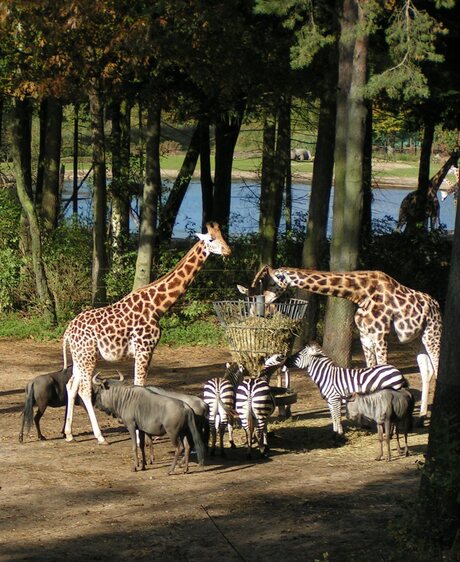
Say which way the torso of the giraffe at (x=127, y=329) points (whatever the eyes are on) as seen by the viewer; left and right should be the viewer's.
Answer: facing to the right of the viewer

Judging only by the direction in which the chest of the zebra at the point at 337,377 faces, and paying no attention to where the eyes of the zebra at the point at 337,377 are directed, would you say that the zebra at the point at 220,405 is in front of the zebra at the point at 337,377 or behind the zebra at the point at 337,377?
in front

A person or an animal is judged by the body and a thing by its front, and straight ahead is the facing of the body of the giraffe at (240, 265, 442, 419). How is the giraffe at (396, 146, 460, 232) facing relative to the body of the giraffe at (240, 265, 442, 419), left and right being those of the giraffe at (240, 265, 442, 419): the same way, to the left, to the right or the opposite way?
the opposite way

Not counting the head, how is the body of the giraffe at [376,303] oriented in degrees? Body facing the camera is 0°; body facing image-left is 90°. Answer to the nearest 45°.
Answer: approximately 90°

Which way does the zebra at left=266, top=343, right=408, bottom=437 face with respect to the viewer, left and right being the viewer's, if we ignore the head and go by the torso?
facing to the left of the viewer

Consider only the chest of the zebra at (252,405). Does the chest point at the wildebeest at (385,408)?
no

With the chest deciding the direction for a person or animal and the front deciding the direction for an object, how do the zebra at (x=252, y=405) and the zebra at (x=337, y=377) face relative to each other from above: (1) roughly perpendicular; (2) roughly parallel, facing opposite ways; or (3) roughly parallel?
roughly perpendicular

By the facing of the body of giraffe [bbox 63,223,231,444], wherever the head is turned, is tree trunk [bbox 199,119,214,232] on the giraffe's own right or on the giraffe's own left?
on the giraffe's own left

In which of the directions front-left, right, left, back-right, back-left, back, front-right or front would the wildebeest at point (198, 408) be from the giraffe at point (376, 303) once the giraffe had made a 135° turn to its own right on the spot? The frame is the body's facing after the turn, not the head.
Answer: back

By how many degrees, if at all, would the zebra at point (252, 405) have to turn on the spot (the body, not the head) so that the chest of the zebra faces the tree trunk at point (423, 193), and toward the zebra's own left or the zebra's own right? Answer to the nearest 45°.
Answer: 0° — it already faces it

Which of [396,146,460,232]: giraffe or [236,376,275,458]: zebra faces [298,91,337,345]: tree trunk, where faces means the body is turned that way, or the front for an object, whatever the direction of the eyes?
the zebra

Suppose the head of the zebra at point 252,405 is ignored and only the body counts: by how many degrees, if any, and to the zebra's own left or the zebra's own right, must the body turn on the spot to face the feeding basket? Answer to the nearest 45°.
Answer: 0° — it already faces it

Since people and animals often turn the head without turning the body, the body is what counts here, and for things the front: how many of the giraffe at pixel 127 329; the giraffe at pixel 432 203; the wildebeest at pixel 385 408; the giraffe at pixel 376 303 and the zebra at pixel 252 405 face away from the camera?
1

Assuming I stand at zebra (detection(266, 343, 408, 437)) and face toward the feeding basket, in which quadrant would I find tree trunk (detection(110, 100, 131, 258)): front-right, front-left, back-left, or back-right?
front-right

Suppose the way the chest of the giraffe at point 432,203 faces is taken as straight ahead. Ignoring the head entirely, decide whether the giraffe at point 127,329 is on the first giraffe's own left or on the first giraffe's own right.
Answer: on the first giraffe's own right

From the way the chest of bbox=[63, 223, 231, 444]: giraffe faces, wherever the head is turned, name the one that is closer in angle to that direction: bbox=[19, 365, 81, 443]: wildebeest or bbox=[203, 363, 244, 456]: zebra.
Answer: the zebra

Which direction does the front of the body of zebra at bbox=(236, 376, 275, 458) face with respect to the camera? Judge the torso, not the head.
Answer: away from the camera

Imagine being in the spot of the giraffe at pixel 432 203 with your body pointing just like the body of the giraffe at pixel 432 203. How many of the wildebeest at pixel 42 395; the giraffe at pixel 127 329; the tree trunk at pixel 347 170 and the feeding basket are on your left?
0
